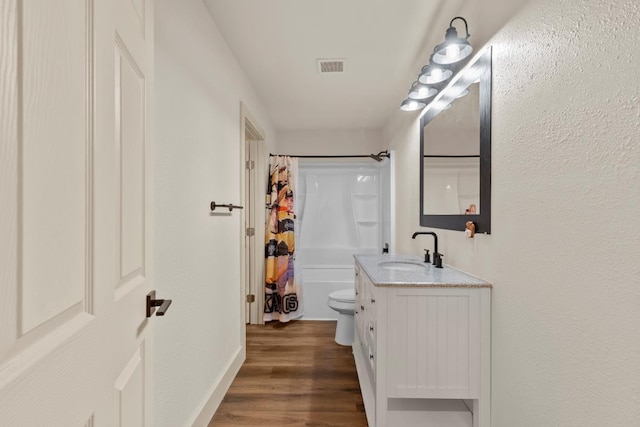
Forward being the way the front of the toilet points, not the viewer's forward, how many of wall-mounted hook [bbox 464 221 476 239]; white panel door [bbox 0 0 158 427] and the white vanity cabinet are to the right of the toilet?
0

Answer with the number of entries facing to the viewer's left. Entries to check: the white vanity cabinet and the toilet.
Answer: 2

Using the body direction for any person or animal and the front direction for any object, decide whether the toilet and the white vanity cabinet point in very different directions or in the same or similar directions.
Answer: same or similar directions

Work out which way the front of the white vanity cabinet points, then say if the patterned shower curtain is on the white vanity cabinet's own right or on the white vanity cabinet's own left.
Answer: on the white vanity cabinet's own right

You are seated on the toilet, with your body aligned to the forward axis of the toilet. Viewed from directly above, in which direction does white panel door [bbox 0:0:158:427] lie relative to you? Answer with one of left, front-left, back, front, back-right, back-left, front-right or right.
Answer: left

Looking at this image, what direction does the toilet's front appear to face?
to the viewer's left

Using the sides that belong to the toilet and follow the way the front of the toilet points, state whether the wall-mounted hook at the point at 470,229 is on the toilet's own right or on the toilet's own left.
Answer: on the toilet's own left

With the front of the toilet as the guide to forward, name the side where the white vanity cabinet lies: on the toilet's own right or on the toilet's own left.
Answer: on the toilet's own left

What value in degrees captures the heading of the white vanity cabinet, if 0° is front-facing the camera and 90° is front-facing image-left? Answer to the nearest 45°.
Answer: approximately 90°
